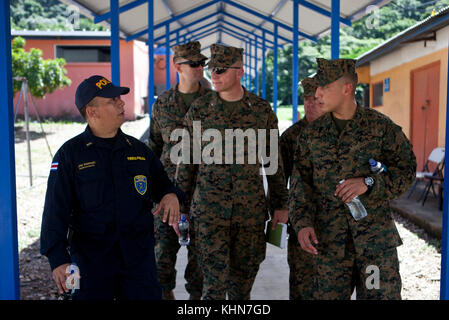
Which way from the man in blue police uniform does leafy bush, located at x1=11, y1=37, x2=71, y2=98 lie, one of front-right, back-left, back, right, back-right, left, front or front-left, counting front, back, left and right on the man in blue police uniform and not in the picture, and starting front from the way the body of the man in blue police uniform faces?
back

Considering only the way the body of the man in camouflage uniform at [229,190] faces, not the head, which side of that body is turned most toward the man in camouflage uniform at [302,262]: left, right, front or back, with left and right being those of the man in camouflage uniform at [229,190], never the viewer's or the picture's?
left

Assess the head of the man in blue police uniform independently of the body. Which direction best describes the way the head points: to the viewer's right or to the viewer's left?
to the viewer's right

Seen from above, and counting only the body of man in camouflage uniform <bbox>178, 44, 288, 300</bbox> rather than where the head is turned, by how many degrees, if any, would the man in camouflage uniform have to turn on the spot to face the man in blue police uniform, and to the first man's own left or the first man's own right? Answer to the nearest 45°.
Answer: approximately 45° to the first man's own right

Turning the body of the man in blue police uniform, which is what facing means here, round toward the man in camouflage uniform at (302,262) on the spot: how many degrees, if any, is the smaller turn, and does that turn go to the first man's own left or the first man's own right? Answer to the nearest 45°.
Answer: approximately 135° to the first man's own left

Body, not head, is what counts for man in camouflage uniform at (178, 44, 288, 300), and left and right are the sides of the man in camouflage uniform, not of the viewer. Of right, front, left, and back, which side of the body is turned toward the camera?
front

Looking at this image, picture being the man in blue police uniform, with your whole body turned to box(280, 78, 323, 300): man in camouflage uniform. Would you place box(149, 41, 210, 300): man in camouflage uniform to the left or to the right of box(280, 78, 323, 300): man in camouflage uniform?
left

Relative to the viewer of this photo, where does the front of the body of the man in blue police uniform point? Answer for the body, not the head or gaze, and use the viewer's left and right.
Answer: facing the viewer

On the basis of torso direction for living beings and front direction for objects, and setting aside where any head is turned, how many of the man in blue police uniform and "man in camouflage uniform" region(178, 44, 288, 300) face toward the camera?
2

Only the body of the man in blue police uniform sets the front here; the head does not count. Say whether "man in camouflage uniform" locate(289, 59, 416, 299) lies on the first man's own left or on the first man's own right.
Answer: on the first man's own left

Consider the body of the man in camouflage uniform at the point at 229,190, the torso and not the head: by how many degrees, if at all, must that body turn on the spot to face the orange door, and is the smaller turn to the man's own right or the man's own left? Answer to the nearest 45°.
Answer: approximately 135° to the man's own left
